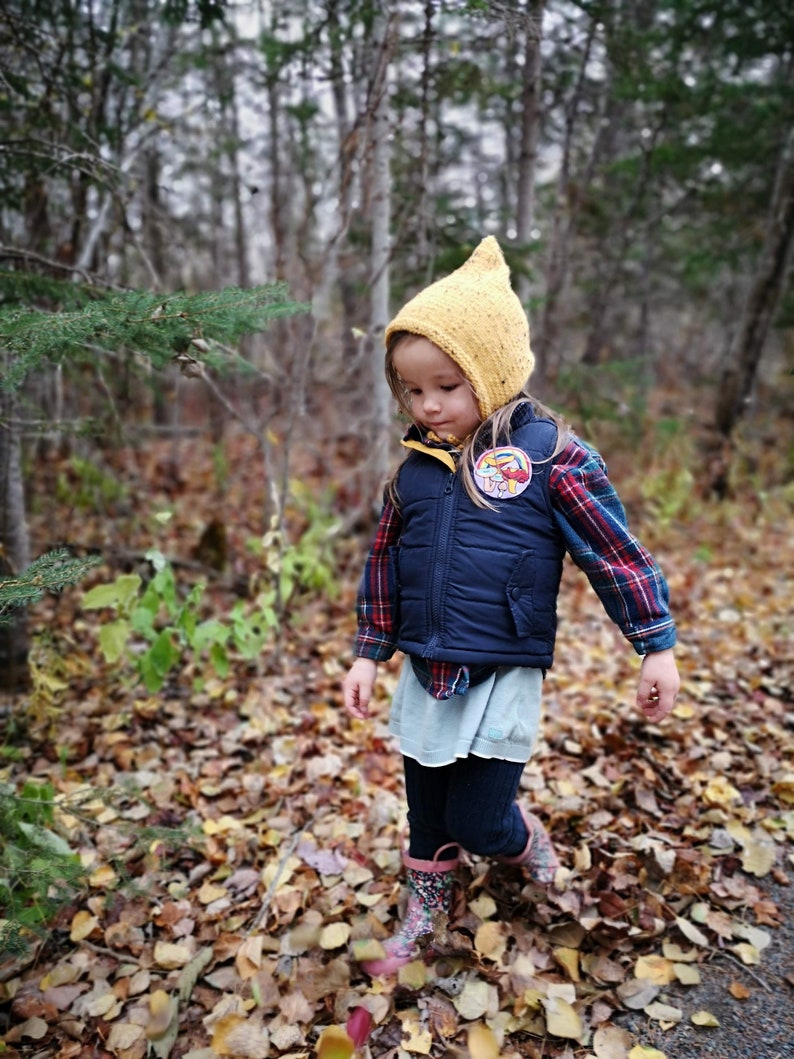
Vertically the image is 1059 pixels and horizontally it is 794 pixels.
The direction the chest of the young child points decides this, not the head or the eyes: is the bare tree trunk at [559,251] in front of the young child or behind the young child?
behind

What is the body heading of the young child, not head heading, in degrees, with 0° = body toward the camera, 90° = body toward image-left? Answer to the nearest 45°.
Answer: approximately 45°

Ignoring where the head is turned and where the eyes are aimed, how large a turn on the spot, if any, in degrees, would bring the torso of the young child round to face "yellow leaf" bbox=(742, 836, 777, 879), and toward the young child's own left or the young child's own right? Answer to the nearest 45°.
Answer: approximately 180°

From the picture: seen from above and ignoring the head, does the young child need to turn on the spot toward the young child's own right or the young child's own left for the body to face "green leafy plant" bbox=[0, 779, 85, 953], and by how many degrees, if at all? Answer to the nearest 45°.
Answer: approximately 45° to the young child's own right
